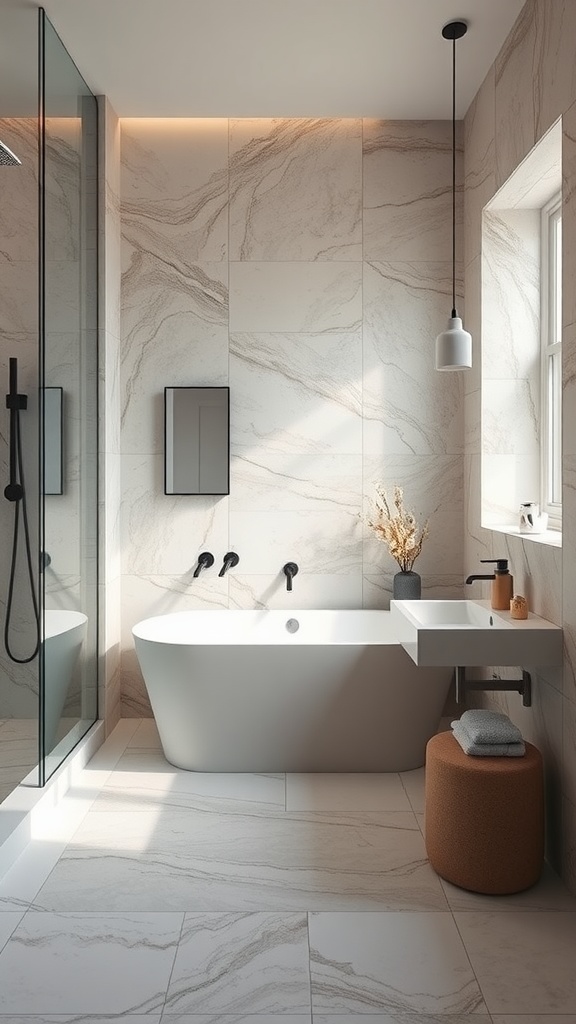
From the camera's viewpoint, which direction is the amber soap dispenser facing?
to the viewer's left

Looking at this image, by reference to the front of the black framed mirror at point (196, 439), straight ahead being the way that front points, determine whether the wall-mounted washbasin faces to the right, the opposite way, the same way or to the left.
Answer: to the right

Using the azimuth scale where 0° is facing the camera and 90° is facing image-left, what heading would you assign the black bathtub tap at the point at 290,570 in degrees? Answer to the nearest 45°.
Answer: approximately 0°

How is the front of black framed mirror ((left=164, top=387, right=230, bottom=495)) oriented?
toward the camera

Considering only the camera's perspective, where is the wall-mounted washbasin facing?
facing to the left of the viewer

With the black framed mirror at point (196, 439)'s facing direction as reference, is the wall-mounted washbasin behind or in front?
in front

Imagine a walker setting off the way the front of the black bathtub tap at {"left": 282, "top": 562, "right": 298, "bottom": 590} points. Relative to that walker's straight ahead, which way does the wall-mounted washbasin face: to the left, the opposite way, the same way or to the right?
to the right

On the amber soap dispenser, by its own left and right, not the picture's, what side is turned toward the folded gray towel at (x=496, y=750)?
left

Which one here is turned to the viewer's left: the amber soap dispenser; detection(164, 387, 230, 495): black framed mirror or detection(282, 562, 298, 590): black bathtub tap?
the amber soap dispenser

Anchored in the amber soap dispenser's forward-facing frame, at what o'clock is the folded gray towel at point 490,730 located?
The folded gray towel is roughly at 9 o'clock from the amber soap dispenser.

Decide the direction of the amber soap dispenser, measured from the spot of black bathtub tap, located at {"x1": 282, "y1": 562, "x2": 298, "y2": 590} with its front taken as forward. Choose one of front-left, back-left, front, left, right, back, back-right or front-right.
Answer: front-left
